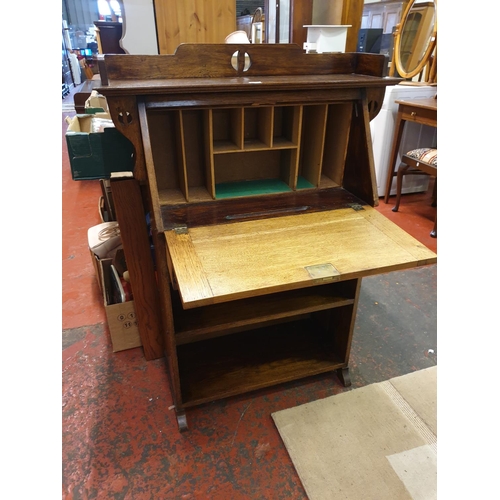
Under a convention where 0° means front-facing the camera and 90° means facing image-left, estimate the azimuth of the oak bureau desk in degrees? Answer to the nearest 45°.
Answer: approximately 315°

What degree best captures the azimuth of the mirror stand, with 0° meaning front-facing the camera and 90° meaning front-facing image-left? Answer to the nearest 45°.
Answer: approximately 45°

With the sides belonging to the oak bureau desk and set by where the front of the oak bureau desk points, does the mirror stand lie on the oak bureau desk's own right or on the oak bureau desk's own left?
on the oak bureau desk's own left

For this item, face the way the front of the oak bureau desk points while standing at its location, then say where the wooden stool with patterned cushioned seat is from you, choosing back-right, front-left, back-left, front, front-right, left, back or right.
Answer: left

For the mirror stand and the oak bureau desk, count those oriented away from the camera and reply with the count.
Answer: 0

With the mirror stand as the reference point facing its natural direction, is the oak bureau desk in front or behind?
in front

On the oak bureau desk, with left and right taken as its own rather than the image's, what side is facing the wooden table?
left
